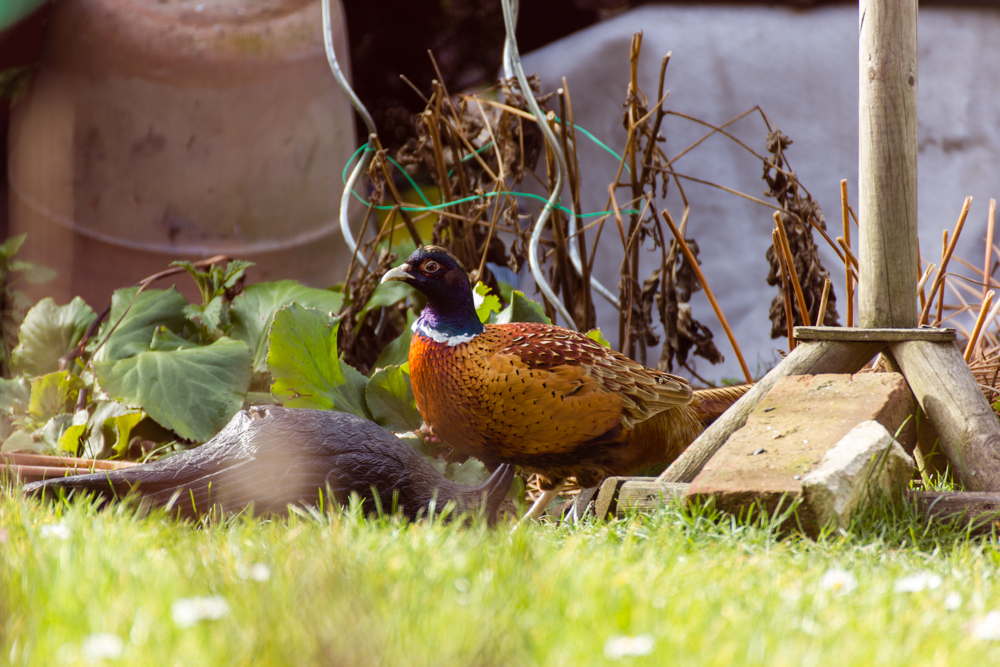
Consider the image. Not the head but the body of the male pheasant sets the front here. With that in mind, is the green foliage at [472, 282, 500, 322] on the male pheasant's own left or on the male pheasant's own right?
on the male pheasant's own right

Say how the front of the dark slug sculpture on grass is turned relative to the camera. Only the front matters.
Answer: to the viewer's right

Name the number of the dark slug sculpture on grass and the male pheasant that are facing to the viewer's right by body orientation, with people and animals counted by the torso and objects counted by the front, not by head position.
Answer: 1

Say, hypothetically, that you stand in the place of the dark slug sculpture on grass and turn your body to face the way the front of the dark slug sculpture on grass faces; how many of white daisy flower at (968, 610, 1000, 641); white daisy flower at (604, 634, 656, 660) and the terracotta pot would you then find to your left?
1

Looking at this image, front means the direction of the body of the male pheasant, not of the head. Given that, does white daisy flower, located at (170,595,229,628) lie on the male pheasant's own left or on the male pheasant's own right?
on the male pheasant's own left

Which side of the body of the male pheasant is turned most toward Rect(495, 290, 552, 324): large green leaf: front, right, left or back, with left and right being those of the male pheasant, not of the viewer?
right

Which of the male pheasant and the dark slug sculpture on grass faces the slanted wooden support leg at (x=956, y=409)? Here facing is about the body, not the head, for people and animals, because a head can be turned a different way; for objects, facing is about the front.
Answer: the dark slug sculpture on grass

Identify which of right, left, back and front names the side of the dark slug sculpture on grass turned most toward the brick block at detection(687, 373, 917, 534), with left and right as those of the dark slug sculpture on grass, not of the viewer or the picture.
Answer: front

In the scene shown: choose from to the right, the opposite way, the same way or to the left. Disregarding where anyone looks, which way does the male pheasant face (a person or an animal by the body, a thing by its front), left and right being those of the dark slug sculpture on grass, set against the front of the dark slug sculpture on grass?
the opposite way

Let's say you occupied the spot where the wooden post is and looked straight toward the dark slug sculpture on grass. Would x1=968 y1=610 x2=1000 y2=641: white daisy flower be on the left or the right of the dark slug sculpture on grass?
left

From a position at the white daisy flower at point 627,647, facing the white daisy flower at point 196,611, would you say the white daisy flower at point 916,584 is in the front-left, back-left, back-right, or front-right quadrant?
back-right

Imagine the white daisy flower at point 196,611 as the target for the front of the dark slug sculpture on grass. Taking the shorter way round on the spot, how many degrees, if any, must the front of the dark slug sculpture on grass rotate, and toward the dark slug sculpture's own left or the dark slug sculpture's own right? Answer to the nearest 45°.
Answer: approximately 90° to the dark slug sculpture's own right

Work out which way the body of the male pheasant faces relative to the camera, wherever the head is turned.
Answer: to the viewer's left

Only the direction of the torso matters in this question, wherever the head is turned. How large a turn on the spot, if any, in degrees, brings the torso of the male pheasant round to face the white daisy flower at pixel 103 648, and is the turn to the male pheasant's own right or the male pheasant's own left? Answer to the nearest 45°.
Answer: approximately 90° to the male pheasant's own left

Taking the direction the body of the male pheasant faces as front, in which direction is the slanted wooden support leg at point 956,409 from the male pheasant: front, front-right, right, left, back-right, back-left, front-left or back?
back

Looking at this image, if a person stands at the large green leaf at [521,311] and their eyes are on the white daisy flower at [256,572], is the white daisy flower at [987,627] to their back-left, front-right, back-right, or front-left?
front-left

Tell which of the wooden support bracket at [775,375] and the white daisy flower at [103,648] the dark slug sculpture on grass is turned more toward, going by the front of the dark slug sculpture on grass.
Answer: the wooden support bracket
